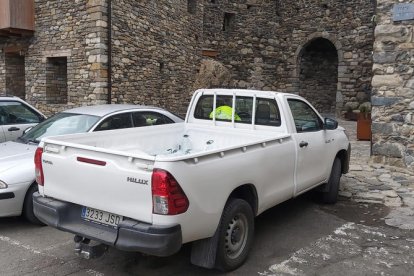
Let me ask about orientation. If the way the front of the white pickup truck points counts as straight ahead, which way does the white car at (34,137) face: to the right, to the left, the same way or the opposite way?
the opposite way

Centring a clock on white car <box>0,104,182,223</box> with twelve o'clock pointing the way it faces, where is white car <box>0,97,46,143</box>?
white car <box>0,97,46,143</box> is roughly at 4 o'clock from white car <box>0,104,182,223</box>.

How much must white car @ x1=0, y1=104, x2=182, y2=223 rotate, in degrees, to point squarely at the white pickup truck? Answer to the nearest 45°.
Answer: approximately 90° to its left

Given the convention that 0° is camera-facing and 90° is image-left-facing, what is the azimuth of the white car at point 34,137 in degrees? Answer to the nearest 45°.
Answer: approximately 45°

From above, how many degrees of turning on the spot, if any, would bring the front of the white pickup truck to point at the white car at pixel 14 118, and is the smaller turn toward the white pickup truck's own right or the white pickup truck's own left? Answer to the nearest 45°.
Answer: approximately 90° to the white pickup truck's own left

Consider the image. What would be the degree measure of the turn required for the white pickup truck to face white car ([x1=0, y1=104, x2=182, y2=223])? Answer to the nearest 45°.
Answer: approximately 90° to its left

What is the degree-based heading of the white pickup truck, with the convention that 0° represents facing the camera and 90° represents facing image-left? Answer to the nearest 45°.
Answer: approximately 225°
